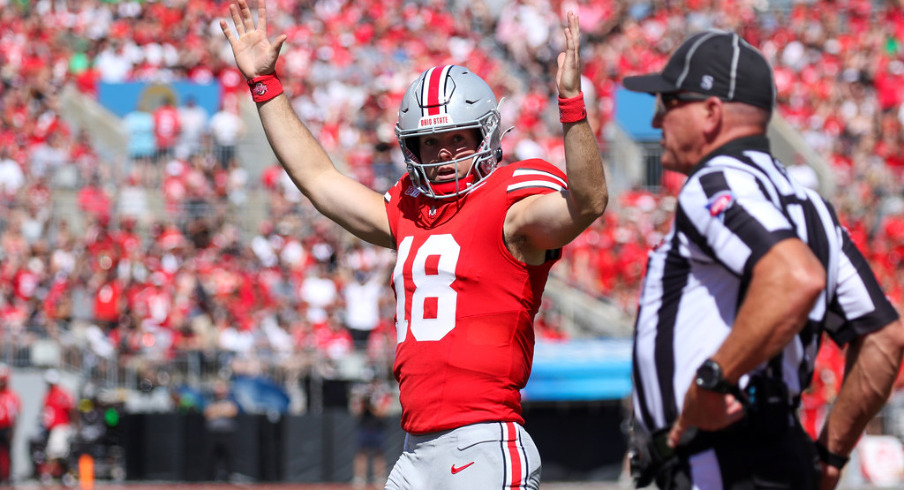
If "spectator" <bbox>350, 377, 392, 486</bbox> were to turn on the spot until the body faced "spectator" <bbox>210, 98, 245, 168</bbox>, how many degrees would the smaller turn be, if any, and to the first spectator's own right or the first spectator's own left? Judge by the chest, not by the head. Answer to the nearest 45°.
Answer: approximately 135° to the first spectator's own right

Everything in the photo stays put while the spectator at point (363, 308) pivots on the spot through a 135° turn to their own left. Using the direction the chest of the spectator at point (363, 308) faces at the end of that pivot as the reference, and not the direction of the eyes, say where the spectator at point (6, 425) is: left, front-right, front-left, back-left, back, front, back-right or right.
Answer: back-left

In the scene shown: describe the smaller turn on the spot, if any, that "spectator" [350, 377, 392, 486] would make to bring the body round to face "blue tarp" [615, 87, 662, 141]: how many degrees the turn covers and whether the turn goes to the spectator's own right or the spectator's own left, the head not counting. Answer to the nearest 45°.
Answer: approximately 135° to the spectator's own left

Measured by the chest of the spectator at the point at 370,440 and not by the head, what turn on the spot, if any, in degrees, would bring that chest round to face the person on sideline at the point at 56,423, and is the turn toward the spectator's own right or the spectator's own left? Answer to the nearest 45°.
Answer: approximately 90° to the spectator's own right

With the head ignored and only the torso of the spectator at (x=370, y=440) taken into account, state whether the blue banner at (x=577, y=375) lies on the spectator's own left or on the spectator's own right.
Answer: on the spectator's own left

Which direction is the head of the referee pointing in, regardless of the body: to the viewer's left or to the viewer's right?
to the viewer's left

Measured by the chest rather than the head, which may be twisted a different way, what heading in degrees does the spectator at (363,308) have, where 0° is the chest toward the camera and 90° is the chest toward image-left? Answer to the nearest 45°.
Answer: approximately 0°

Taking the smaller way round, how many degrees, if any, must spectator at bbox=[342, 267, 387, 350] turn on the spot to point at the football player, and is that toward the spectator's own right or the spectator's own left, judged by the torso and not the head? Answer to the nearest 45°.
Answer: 0° — they already face them

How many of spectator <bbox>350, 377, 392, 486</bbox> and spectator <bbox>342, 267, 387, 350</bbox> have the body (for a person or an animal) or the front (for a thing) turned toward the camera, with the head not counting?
2
